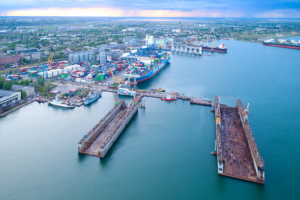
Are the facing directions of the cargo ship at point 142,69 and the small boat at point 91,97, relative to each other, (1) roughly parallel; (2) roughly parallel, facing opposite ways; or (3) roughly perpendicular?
roughly parallel

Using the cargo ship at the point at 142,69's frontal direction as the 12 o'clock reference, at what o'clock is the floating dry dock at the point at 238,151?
The floating dry dock is roughly at 4 o'clock from the cargo ship.

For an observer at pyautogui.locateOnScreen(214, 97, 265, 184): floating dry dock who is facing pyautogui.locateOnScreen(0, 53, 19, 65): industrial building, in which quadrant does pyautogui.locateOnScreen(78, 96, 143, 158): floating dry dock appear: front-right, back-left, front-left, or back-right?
front-left

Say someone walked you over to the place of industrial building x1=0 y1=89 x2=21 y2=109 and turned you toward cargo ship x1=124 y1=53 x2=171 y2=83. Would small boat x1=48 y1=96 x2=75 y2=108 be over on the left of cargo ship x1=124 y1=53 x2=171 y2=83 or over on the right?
right

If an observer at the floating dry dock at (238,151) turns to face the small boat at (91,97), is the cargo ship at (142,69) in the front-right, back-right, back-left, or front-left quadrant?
front-right

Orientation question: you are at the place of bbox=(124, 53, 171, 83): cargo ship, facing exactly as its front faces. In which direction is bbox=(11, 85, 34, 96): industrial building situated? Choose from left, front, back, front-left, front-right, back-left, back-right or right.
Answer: back

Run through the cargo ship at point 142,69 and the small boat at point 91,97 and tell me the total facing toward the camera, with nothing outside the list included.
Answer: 0

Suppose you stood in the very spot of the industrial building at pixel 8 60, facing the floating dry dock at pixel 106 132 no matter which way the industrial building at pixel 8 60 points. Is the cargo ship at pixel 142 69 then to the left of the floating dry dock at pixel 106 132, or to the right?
left

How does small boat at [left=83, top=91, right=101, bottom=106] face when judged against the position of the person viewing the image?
facing away from the viewer and to the right of the viewer
